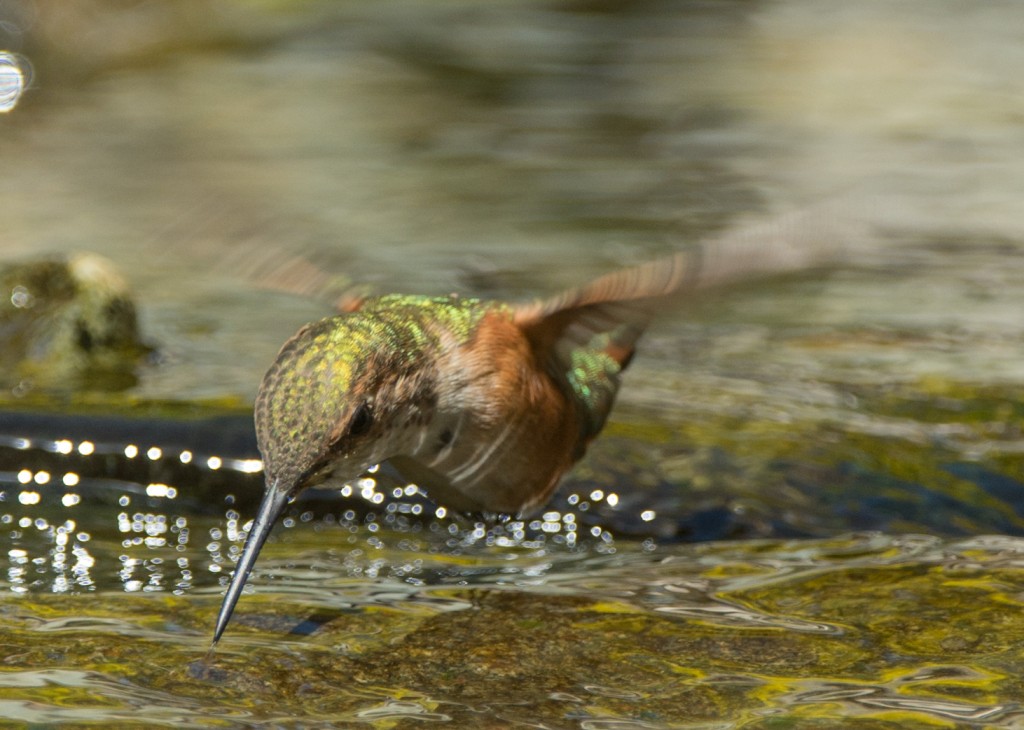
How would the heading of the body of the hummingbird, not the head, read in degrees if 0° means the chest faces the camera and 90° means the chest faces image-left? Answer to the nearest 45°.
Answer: approximately 45°
